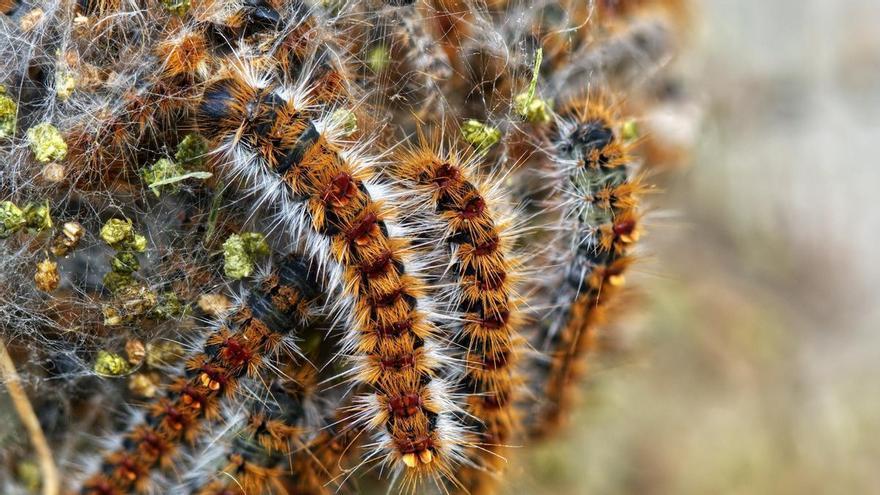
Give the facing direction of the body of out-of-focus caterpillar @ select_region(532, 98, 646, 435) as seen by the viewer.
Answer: away from the camera

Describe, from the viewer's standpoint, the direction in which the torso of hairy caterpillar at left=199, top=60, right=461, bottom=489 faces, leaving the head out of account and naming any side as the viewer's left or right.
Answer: facing away from the viewer and to the left of the viewer

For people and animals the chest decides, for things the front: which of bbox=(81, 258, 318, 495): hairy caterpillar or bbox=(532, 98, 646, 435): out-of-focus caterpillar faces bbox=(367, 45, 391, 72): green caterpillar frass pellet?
the hairy caterpillar

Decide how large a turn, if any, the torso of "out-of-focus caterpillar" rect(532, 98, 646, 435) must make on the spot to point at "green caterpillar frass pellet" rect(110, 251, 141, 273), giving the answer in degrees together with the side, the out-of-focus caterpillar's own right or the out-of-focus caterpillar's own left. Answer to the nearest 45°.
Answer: approximately 135° to the out-of-focus caterpillar's own left

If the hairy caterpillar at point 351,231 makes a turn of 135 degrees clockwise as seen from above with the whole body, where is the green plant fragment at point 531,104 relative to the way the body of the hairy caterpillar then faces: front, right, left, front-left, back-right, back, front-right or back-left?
front-left

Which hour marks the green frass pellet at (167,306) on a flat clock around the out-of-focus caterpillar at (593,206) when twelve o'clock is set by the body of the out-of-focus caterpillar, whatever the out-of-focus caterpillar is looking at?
The green frass pellet is roughly at 8 o'clock from the out-of-focus caterpillar.

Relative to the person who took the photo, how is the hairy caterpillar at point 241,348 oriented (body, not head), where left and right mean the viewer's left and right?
facing away from the viewer and to the right of the viewer
